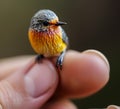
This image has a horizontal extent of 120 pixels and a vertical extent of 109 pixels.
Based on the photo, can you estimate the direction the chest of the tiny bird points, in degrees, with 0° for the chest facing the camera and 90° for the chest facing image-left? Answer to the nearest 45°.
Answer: approximately 0°
